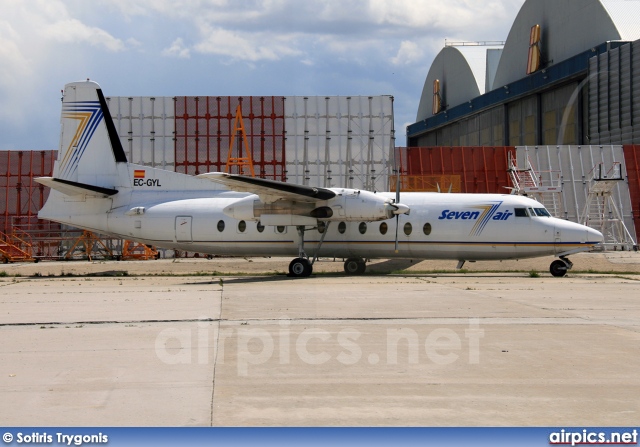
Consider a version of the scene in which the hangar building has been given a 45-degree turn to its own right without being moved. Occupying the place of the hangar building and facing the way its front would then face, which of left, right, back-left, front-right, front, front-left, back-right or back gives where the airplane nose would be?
left

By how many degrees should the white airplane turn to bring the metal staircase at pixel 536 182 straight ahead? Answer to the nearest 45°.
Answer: approximately 45° to its left

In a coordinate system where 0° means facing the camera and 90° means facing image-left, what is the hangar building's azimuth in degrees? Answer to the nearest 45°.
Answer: approximately 45°

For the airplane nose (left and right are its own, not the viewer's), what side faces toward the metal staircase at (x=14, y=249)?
back

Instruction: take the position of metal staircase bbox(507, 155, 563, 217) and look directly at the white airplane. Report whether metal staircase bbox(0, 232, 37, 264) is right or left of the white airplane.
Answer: right

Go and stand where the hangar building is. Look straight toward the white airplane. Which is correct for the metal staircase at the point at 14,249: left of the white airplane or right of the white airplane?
right

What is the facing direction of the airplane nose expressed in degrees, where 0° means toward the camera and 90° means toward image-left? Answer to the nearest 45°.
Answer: approximately 270°

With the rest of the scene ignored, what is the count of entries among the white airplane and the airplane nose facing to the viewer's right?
2

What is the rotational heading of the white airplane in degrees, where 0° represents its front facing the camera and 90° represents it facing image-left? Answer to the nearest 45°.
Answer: approximately 270°

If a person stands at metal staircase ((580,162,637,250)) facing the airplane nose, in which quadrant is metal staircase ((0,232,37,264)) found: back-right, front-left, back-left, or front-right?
front-right
